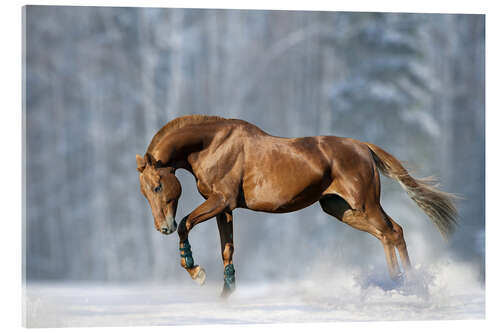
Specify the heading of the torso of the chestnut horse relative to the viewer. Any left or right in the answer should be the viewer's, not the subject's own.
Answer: facing to the left of the viewer
